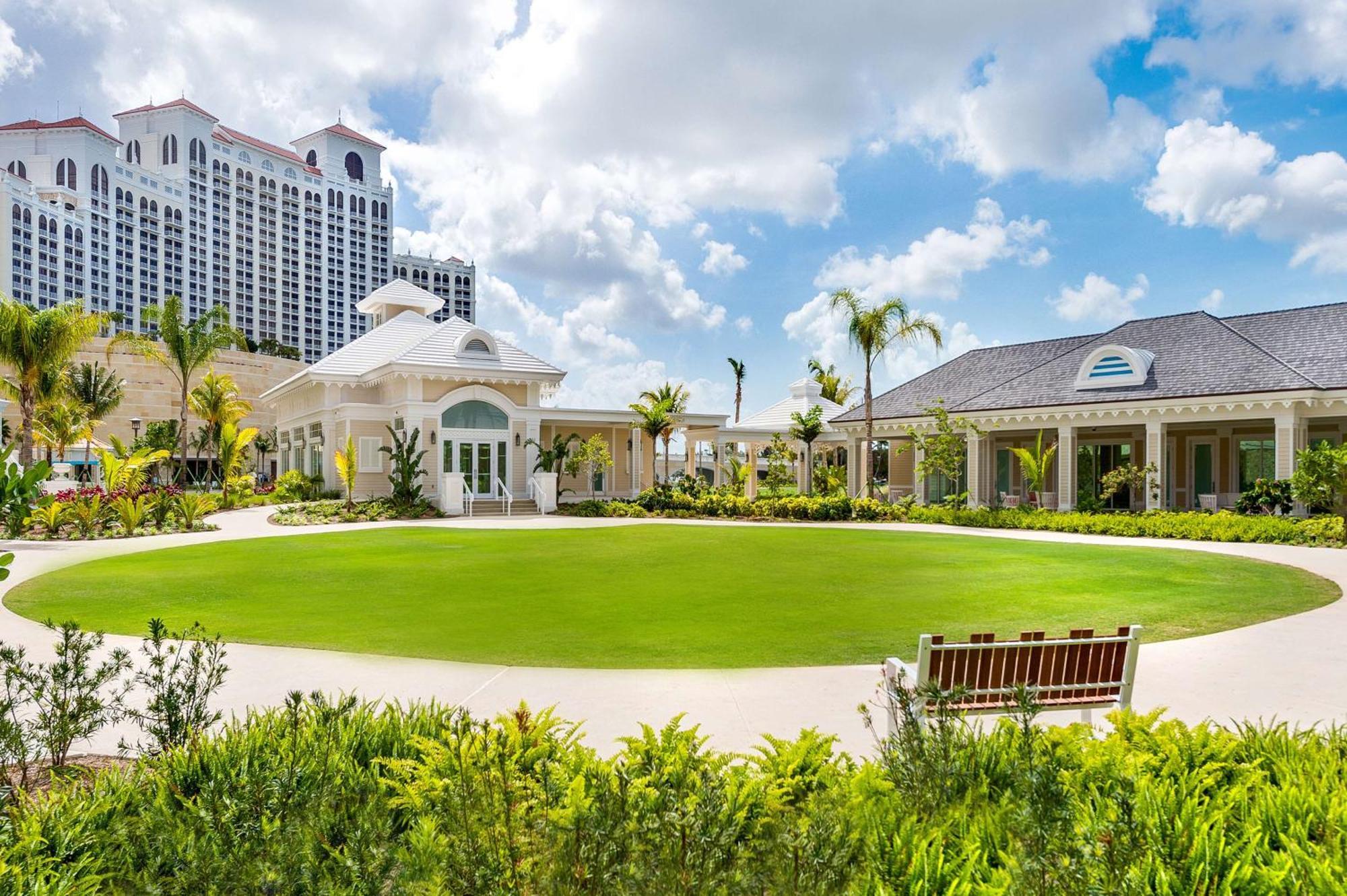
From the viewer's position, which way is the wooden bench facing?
facing away from the viewer and to the left of the viewer

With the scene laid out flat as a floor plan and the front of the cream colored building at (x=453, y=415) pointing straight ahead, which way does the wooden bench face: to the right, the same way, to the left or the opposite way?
the opposite way

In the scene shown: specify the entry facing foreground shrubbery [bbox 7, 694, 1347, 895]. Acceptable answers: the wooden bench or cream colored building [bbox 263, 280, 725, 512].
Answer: the cream colored building

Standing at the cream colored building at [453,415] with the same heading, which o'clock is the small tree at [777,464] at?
The small tree is roughly at 9 o'clock from the cream colored building.

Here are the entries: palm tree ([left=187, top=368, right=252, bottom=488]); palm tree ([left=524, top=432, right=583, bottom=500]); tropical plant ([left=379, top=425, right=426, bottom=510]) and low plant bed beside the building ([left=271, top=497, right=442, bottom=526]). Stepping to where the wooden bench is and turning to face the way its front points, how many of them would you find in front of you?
4

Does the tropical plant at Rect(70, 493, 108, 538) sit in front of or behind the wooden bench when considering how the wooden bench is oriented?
in front

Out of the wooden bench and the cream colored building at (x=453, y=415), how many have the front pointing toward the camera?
1

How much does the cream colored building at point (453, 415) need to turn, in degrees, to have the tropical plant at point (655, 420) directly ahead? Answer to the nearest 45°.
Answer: approximately 90° to its left

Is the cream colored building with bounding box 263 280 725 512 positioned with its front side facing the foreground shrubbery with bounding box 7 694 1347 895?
yes

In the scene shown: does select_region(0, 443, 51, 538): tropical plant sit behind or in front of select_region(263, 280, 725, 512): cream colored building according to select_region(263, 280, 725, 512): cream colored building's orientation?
in front

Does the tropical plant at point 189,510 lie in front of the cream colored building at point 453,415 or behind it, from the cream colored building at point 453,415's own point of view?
in front

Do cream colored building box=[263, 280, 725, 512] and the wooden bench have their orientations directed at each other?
yes

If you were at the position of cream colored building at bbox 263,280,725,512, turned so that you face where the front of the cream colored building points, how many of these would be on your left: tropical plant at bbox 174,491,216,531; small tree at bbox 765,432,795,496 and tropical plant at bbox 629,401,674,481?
2

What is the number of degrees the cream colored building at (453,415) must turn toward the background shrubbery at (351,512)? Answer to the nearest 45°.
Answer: approximately 45° to its right
